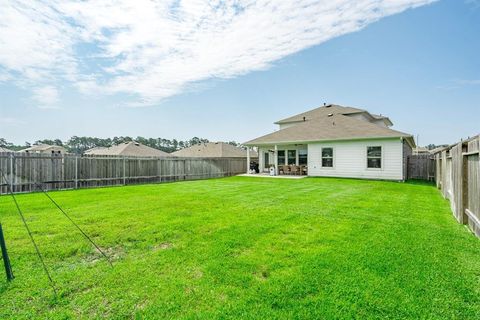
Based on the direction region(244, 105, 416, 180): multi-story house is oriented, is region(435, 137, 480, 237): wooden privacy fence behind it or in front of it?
behind

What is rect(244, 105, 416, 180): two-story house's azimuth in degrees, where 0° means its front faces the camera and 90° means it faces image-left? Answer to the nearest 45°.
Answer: approximately 180°

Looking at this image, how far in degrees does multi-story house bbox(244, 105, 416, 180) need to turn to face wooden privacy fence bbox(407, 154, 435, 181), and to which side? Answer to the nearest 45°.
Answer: approximately 90° to its right

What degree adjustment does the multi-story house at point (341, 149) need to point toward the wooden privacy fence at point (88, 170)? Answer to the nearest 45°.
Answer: approximately 135° to its left
